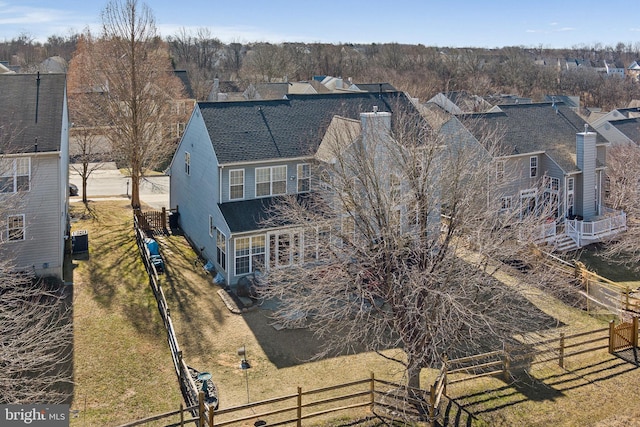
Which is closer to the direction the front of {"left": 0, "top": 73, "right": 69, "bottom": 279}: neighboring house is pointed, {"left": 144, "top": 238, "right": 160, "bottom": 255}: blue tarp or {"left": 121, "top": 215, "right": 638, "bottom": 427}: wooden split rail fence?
the blue tarp

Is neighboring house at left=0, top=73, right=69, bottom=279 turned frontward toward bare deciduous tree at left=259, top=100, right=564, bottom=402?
no

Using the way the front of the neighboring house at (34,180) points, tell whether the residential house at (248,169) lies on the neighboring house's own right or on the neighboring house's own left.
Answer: on the neighboring house's own right

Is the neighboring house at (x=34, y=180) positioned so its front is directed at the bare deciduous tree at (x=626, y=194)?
no

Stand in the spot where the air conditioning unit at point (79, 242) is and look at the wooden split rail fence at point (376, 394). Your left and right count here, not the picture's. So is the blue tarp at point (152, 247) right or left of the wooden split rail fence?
left

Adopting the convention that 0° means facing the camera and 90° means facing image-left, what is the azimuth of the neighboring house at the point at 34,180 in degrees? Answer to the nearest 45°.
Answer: approximately 180°

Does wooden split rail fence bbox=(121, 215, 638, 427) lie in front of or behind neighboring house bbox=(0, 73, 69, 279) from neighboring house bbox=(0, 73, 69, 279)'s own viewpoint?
behind

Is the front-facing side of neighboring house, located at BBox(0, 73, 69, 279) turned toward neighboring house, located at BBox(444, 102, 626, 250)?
no

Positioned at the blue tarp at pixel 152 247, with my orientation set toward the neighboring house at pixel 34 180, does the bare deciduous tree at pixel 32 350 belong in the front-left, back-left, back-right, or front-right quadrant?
front-left

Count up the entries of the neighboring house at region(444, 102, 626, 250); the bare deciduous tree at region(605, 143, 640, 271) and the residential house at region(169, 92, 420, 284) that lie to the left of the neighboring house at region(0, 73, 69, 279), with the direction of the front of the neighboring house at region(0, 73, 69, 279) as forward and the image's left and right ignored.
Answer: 0

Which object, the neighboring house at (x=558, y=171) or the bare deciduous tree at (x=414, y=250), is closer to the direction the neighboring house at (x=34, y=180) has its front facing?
the neighboring house

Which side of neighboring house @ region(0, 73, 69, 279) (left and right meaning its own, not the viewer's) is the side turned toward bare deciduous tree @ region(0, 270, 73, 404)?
back
